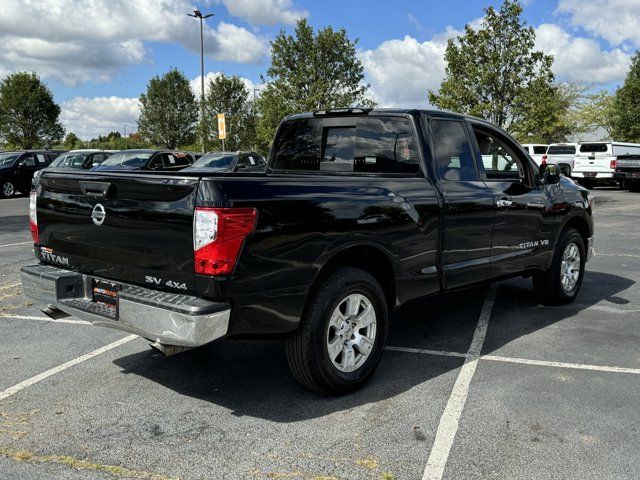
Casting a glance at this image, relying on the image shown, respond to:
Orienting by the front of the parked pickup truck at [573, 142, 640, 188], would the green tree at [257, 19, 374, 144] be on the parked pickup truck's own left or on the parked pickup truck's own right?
on the parked pickup truck's own left

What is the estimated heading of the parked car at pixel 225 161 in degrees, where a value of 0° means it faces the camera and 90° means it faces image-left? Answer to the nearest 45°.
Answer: approximately 45°

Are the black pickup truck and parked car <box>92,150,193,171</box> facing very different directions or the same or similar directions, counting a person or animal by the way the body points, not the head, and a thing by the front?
very different directions

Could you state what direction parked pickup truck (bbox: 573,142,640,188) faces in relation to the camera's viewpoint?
facing away from the viewer and to the right of the viewer

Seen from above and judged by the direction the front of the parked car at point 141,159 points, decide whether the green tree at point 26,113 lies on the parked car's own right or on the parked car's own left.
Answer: on the parked car's own right

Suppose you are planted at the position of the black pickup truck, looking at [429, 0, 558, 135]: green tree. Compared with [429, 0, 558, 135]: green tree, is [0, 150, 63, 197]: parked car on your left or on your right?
left

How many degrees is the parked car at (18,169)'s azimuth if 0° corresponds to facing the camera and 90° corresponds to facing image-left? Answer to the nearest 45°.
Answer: approximately 45°

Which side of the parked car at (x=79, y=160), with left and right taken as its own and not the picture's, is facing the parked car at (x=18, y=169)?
right

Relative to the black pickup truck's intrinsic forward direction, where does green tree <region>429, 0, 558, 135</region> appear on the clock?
The green tree is roughly at 11 o'clock from the black pickup truck.

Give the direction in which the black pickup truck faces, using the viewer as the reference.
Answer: facing away from the viewer and to the right of the viewer

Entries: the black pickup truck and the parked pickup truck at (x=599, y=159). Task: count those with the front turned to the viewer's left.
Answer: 0
